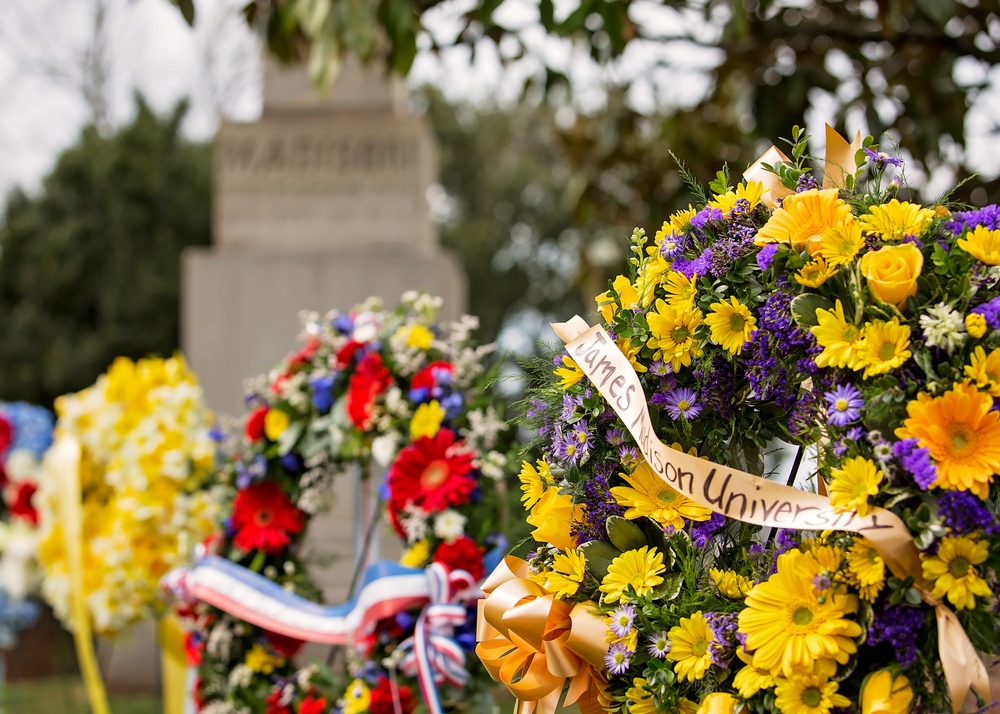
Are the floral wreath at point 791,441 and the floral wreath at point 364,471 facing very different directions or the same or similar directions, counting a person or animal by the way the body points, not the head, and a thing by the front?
same or similar directions

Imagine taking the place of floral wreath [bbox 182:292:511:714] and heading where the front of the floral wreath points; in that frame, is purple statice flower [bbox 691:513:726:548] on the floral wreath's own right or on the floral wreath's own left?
on the floral wreath's own left

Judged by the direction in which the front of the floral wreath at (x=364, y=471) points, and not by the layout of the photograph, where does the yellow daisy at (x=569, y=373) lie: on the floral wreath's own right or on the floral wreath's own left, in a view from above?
on the floral wreath's own left

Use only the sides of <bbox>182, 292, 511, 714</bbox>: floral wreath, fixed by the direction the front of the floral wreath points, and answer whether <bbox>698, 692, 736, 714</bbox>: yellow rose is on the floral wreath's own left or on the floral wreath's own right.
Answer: on the floral wreath's own left

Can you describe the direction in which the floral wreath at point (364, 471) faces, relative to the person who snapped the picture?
facing the viewer and to the left of the viewer

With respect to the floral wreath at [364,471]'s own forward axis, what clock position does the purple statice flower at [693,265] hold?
The purple statice flower is roughly at 10 o'clock from the floral wreath.

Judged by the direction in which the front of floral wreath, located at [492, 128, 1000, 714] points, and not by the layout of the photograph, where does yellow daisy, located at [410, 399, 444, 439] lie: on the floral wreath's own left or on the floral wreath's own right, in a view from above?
on the floral wreath's own right

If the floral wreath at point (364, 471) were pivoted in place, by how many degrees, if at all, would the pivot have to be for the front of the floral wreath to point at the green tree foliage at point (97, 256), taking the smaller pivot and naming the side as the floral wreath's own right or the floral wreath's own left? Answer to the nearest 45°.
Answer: approximately 135° to the floral wreath's own right

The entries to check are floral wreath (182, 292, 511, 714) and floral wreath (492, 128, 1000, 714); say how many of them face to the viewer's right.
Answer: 0
